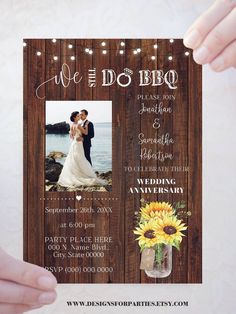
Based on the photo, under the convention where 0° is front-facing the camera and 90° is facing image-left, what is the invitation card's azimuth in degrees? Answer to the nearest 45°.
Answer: approximately 0°
